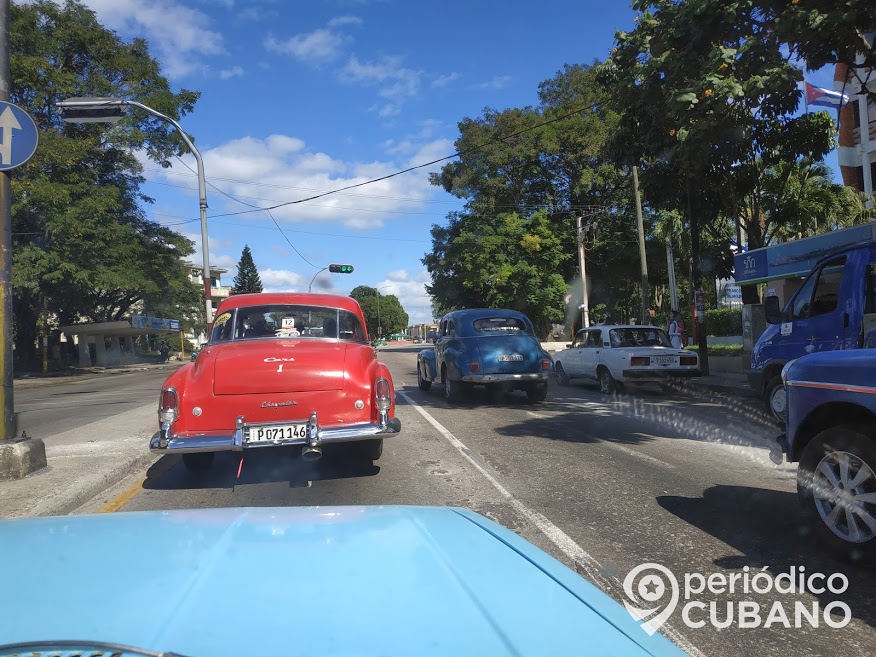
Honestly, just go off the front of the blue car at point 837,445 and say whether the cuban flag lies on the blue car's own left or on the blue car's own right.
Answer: on the blue car's own right

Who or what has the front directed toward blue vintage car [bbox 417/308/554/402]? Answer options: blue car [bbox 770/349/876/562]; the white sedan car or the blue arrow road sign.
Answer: the blue car

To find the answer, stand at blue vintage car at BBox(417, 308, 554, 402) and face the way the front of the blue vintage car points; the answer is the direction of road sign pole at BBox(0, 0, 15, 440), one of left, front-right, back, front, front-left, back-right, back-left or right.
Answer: left

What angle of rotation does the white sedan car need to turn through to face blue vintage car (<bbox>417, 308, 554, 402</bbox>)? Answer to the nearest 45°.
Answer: approximately 90° to its left

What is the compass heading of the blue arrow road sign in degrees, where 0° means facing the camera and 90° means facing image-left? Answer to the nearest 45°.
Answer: approximately 0°

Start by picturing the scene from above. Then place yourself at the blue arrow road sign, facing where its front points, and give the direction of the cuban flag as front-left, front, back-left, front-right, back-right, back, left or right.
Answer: left

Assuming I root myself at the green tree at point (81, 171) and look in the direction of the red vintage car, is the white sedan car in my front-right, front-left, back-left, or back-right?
front-left

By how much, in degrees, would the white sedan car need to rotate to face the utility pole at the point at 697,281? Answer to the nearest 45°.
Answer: approximately 90° to its right

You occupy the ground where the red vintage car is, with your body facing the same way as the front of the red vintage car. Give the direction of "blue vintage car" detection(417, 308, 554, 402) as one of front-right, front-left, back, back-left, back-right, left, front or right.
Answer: front-right

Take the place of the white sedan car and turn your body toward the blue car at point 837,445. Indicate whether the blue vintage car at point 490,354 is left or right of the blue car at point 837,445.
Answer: right

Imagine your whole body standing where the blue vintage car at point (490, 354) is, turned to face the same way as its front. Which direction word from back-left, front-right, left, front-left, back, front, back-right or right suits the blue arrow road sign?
left

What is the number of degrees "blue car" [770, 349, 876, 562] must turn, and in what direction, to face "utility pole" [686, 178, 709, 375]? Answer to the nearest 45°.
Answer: approximately 45° to its right

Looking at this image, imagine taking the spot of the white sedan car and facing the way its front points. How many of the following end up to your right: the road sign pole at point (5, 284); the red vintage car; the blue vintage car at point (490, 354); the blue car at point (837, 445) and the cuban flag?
1

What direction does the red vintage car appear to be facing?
away from the camera

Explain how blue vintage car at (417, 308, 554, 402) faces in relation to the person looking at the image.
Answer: facing away from the viewer and to the left of the viewer

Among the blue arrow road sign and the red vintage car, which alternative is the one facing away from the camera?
the red vintage car

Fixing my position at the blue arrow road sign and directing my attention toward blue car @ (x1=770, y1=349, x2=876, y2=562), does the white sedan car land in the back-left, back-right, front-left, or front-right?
front-left
